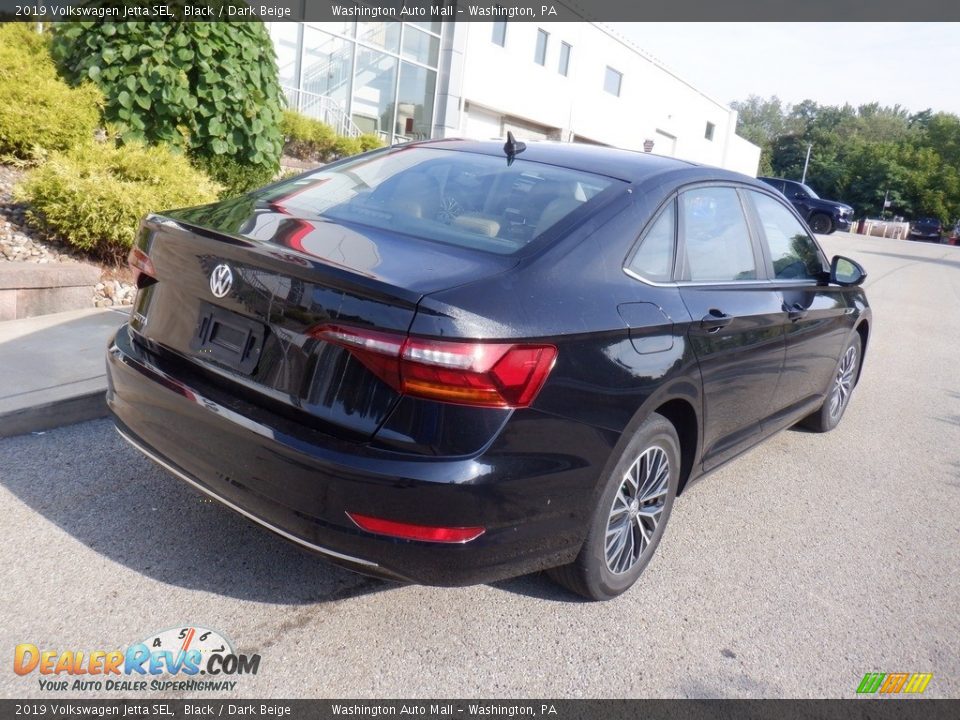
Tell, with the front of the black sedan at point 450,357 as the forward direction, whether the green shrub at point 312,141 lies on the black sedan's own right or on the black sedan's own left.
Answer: on the black sedan's own left

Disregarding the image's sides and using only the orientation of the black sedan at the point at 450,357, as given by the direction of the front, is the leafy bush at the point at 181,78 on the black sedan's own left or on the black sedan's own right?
on the black sedan's own left

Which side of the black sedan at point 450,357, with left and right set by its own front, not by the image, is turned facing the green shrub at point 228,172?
left

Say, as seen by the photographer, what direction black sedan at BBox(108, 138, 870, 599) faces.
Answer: facing away from the viewer and to the right of the viewer

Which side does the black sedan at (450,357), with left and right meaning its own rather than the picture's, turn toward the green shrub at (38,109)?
left

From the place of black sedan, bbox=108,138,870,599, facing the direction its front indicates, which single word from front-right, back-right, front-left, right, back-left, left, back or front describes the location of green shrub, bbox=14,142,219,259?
left
